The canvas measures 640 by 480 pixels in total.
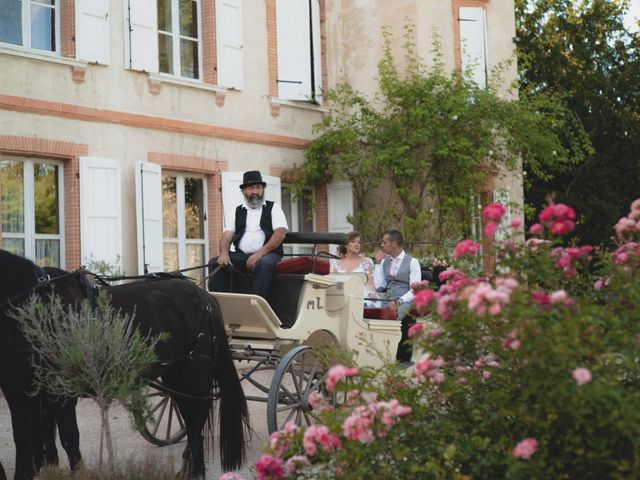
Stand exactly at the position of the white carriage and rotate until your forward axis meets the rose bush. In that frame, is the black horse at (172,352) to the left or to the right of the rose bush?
right

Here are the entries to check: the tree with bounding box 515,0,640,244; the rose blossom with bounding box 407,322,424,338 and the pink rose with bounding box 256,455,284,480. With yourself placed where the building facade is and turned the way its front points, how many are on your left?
1

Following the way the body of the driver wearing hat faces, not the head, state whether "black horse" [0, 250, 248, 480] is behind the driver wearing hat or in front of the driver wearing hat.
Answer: in front

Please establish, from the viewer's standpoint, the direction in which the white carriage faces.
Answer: facing the viewer and to the left of the viewer

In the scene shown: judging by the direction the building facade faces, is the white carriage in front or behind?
in front

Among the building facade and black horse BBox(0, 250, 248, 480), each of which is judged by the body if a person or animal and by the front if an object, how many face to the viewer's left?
1

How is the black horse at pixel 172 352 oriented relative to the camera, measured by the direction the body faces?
to the viewer's left

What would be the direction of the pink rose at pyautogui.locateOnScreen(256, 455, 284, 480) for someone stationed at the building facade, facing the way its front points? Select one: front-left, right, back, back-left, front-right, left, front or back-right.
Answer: front-right

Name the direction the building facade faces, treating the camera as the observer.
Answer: facing the viewer and to the right of the viewer

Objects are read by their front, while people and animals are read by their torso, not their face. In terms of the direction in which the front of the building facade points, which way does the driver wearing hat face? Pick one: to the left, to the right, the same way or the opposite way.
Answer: to the right

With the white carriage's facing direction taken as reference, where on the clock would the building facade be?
The building facade is roughly at 4 o'clock from the white carriage.

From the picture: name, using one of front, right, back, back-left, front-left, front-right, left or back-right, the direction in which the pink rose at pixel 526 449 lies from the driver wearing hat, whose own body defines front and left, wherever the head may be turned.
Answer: front-left
